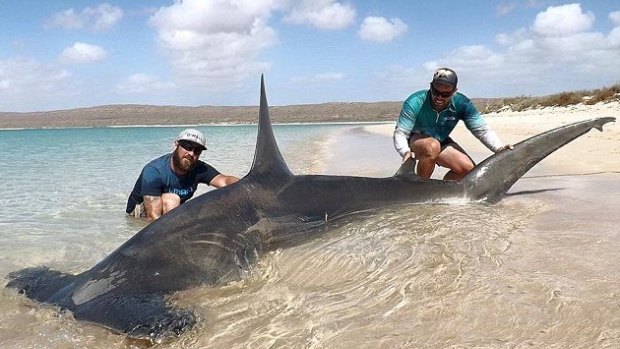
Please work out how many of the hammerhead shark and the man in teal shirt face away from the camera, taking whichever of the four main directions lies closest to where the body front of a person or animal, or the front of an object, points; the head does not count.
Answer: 0

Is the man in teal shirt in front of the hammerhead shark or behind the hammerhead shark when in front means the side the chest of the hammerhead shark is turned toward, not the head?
behind

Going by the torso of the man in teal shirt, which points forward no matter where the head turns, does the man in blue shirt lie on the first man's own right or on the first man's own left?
on the first man's own right

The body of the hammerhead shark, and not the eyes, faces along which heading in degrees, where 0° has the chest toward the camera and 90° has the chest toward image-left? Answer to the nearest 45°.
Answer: approximately 45°

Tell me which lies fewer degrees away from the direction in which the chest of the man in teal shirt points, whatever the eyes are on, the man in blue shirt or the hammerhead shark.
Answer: the hammerhead shark

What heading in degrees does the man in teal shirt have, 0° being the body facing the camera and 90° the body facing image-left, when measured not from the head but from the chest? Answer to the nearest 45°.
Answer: approximately 0°

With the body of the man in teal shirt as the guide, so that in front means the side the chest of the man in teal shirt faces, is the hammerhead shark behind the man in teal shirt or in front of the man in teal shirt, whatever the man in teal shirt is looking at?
in front
